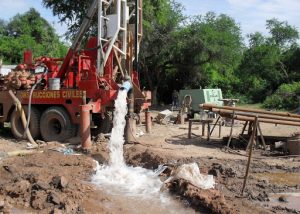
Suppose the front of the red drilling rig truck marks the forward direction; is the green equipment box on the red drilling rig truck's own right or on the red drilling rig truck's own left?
on the red drilling rig truck's own right

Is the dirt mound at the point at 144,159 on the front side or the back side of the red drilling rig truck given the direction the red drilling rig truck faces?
on the back side

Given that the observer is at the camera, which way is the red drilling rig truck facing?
facing away from the viewer and to the left of the viewer

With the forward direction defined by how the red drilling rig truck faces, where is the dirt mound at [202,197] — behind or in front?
behind

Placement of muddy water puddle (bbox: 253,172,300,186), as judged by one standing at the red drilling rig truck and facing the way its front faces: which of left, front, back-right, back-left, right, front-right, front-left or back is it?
back

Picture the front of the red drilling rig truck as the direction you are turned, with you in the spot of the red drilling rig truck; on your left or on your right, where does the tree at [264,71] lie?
on your right
